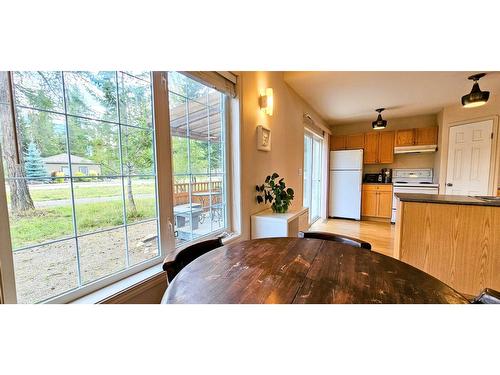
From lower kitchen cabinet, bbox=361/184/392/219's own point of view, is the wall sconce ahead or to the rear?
ahead

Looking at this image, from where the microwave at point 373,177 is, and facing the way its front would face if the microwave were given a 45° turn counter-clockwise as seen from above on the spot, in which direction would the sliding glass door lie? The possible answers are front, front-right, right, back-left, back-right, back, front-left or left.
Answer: right

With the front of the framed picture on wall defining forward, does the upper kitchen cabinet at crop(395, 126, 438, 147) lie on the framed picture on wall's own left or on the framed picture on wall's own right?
on the framed picture on wall's own left

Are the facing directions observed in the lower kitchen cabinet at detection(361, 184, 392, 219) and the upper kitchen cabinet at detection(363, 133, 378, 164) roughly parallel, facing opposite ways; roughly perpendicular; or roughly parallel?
roughly parallel

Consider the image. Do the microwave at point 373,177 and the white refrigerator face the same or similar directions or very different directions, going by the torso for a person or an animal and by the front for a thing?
same or similar directions

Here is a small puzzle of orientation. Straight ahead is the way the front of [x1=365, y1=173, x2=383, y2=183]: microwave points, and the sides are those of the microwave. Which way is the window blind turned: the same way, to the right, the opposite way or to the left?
to the left

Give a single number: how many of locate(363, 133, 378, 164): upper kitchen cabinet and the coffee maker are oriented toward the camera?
2

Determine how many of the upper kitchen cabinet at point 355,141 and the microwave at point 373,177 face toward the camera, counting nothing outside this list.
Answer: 2

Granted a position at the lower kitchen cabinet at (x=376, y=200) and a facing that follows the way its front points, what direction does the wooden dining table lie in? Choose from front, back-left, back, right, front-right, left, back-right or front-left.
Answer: front

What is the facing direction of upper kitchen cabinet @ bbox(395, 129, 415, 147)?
toward the camera

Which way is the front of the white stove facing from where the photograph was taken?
facing the viewer
